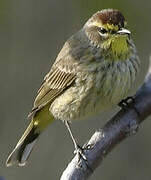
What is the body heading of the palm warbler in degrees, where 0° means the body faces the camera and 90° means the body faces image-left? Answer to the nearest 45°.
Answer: approximately 315°
